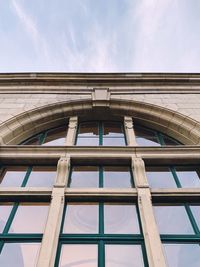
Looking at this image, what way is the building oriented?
toward the camera
